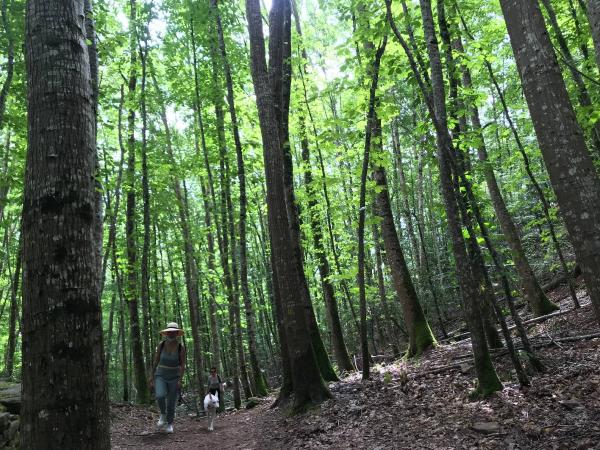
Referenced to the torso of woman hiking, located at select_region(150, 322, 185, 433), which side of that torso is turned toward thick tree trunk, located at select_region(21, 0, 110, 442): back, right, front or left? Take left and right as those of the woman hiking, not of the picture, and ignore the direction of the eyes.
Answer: front

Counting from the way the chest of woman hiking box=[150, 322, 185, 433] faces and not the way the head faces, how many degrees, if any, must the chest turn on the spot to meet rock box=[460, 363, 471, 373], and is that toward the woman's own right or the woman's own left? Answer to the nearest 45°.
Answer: approximately 45° to the woman's own left

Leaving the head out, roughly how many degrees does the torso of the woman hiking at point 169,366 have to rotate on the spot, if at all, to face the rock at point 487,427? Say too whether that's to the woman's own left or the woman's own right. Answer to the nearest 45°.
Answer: approximately 45° to the woman's own left

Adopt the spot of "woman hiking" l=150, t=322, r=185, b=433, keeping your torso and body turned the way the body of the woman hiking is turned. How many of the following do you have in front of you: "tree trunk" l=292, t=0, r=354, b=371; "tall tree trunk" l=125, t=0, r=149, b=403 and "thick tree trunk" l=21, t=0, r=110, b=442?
1

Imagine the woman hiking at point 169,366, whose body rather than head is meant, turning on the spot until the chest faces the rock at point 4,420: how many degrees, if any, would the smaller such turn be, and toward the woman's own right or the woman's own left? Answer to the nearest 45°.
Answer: approximately 45° to the woman's own right

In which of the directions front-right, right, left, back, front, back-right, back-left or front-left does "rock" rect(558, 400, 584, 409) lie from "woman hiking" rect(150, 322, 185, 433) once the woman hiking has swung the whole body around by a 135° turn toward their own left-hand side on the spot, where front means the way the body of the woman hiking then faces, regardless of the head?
right

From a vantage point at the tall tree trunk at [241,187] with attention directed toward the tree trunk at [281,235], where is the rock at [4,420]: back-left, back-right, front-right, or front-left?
front-right

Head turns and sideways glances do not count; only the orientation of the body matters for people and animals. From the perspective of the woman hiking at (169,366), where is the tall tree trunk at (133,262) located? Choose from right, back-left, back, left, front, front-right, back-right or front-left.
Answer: back

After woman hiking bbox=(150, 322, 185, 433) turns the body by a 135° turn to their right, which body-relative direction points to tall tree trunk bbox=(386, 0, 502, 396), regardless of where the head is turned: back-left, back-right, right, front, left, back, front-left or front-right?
back

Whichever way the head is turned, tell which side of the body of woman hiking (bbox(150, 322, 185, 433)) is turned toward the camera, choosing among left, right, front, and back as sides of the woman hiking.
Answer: front

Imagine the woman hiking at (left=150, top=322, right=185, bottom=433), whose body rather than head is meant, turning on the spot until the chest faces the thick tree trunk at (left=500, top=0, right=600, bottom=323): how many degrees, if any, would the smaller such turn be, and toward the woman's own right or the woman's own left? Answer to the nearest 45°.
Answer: approximately 45° to the woman's own left

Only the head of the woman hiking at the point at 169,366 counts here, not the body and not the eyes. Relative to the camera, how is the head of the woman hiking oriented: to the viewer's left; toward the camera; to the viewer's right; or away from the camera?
toward the camera

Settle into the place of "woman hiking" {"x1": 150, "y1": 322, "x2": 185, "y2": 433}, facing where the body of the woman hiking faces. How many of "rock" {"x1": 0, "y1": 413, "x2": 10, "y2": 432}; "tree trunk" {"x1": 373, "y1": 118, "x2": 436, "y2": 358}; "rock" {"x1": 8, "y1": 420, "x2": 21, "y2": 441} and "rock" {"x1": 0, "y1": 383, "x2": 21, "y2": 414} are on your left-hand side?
1

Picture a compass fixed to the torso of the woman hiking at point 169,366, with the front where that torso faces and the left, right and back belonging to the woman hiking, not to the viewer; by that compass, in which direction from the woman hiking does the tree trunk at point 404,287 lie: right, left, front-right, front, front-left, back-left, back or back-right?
left
